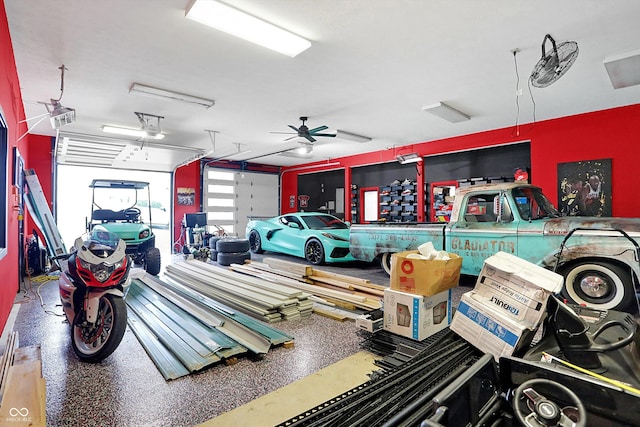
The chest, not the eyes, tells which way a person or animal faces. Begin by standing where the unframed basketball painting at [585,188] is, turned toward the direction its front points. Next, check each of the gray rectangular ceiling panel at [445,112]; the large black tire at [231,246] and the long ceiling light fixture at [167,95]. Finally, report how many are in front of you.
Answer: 3

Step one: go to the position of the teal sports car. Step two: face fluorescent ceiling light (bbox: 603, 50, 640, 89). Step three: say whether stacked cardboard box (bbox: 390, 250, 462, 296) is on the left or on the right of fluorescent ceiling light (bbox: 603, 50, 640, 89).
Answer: right

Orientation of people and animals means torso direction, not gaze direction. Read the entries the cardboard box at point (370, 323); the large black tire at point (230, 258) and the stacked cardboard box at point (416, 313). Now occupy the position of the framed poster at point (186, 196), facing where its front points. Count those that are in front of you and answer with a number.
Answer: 3

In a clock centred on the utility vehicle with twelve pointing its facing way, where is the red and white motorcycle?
The red and white motorcycle is roughly at 12 o'clock from the utility vehicle.

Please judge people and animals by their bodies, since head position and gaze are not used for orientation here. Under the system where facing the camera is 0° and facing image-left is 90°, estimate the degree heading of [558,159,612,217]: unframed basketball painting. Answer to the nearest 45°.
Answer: approximately 45°

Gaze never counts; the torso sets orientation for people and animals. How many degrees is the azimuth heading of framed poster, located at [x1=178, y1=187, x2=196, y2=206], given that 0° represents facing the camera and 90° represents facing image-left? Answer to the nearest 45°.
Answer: approximately 0°

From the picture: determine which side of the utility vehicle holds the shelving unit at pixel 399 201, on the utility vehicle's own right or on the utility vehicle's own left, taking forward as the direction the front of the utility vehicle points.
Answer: on the utility vehicle's own left

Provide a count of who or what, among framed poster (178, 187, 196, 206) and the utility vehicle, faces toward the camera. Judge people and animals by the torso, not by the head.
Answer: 2

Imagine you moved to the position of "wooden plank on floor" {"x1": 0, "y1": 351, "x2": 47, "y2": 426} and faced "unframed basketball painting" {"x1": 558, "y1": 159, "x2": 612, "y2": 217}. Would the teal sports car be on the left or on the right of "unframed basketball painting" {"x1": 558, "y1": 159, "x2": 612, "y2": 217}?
left
